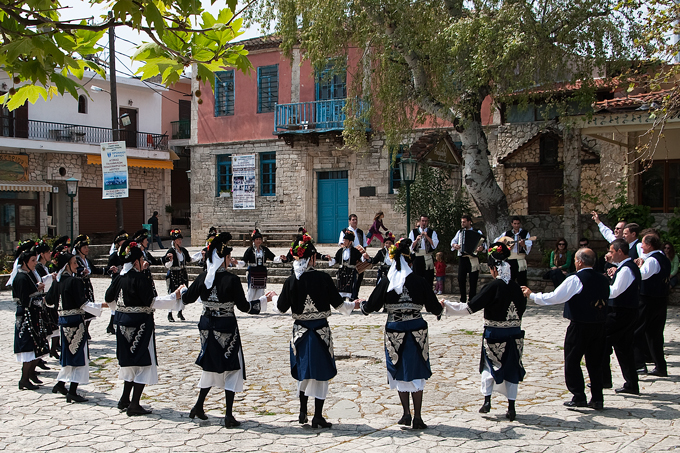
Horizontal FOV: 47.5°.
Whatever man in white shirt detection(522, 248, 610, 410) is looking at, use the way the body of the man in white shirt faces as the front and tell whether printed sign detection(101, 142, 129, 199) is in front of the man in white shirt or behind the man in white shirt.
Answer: in front

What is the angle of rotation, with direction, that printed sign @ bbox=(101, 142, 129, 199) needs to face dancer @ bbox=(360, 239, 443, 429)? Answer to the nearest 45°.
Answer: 0° — it already faces them

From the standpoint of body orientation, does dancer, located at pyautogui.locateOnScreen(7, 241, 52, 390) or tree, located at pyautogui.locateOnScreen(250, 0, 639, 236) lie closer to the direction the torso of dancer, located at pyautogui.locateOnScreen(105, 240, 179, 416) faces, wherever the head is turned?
the tree

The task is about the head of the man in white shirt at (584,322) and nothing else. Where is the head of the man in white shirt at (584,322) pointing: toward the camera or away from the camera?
away from the camera

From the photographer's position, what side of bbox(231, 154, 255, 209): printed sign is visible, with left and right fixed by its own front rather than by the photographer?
front

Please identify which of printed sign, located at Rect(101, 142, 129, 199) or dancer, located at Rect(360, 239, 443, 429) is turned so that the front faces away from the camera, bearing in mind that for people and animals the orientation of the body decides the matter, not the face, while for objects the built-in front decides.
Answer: the dancer

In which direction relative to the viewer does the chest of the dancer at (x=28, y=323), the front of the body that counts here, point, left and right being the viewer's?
facing to the right of the viewer

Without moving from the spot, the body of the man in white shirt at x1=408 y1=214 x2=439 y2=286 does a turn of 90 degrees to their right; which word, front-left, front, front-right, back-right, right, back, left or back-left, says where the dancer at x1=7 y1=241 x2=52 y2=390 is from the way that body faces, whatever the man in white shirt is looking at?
front-left

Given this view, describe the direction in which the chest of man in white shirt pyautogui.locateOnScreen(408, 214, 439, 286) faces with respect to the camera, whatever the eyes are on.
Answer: toward the camera

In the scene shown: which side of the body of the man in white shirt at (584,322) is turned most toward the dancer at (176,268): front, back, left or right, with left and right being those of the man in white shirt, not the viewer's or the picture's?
front

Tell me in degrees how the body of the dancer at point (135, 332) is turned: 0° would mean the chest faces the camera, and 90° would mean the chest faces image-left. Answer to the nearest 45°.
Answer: approximately 225°

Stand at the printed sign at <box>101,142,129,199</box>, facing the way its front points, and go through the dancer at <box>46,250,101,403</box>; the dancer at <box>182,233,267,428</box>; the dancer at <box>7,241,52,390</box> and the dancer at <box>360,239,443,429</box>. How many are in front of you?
4
